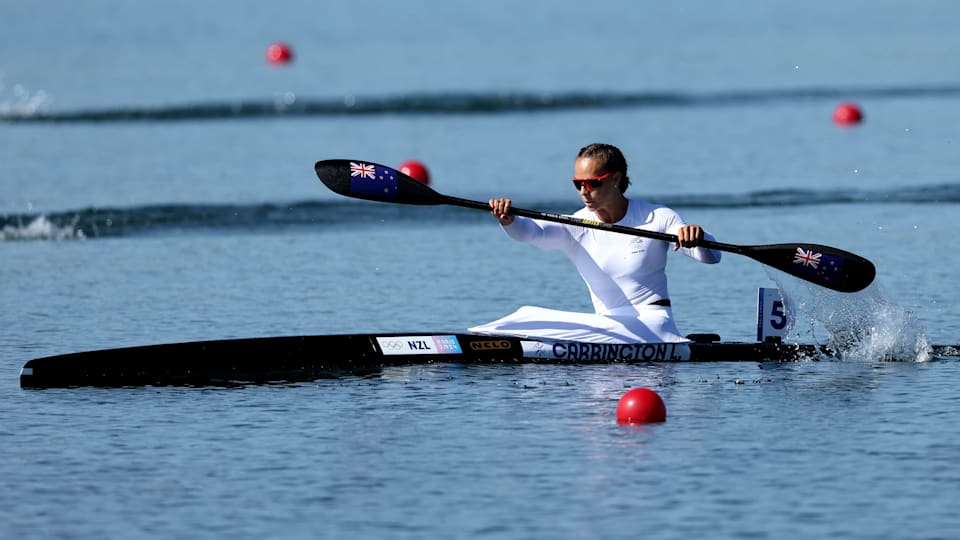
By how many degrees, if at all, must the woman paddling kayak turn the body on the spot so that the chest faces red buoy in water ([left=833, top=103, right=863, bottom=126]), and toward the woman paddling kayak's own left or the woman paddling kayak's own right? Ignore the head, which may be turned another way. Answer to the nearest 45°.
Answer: approximately 135° to the woman paddling kayak's own right

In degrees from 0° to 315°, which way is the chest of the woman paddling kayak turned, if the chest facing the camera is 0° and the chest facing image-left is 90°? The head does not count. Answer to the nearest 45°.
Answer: approximately 45°

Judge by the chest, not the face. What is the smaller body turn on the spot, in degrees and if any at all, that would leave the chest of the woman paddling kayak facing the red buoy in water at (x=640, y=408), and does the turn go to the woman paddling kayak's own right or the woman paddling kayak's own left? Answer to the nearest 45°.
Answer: approximately 45° to the woman paddling kayak's own left

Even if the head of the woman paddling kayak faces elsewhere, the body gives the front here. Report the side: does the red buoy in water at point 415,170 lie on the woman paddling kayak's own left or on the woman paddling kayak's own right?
on the woman paddling kayak's own right
